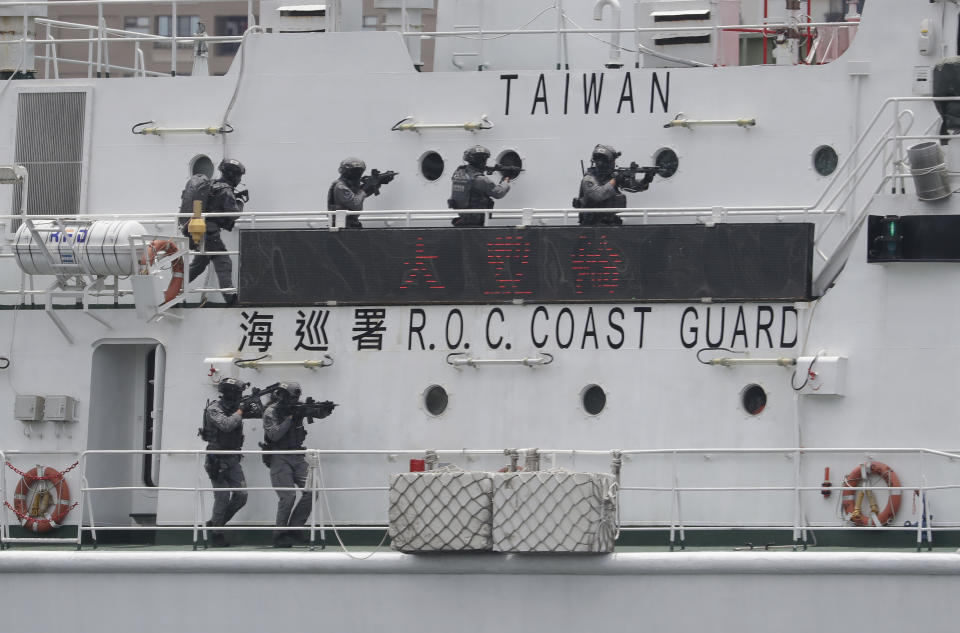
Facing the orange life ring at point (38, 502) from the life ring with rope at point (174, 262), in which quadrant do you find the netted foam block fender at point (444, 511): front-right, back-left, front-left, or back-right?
back-left

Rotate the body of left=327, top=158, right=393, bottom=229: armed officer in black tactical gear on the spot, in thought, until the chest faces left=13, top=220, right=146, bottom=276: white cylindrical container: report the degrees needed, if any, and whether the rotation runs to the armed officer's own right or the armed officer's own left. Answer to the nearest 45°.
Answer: approximately 180°

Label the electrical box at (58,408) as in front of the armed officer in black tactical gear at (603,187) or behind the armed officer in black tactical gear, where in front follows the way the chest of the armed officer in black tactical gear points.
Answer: behind

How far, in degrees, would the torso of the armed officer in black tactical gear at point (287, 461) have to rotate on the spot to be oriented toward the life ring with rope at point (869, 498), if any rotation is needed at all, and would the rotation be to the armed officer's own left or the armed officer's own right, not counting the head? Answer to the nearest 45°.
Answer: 0° — they already face it

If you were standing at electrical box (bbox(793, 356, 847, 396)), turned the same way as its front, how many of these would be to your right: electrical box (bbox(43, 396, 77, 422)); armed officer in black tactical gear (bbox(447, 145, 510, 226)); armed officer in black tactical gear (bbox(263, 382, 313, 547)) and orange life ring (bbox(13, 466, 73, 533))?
4

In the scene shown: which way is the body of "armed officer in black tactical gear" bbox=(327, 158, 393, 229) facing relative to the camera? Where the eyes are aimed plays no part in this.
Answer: to the viewer's right

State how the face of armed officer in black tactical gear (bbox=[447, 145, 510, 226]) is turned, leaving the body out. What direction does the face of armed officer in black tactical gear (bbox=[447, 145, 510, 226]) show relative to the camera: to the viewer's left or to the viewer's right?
to the viewer's right

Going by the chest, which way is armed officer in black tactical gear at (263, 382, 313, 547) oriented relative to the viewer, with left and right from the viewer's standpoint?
facing to the right of the viewer

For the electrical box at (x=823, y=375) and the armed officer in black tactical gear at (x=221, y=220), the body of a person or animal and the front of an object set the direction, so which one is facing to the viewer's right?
the armed officer in black tactical gear

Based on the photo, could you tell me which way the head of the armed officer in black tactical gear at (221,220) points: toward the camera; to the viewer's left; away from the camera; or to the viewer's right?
to the viewer's right

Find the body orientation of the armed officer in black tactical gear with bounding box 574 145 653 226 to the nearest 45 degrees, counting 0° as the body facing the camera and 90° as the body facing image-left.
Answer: approximately 315°

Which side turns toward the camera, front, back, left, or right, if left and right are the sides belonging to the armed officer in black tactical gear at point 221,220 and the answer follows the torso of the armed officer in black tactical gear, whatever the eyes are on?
right

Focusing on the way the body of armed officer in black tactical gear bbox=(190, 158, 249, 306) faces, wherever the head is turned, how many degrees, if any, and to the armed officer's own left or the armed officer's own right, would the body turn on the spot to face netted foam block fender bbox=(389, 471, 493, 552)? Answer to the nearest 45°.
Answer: approximately 45° to the armed officer's own right

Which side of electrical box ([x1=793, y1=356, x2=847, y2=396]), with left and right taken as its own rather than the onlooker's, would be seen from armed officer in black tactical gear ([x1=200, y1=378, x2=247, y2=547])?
right
